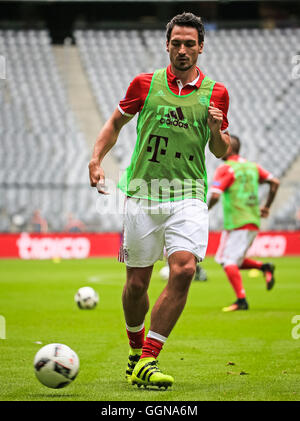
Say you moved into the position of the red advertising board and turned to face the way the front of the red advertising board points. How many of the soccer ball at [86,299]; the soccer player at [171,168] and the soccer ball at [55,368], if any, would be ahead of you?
3

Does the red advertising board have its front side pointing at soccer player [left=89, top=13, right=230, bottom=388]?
yes

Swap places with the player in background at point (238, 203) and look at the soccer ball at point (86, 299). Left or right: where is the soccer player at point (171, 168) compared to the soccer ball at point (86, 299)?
left

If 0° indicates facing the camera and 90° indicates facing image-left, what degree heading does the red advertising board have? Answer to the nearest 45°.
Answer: approximately 0°
